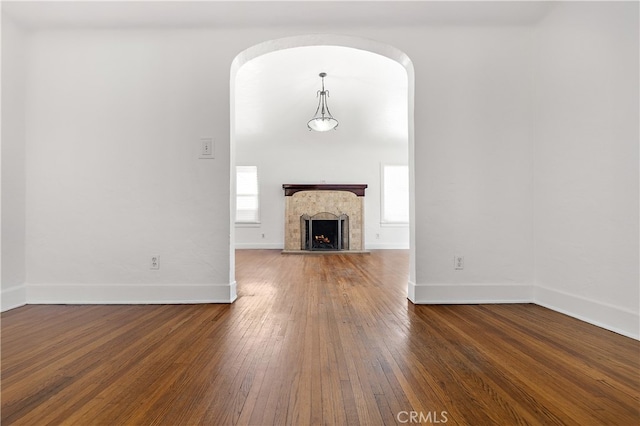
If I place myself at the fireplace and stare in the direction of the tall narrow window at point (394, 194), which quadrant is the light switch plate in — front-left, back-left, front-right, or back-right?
back-right

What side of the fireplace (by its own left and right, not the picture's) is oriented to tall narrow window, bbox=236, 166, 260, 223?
right

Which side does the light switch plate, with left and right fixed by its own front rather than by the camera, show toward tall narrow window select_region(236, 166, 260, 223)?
back

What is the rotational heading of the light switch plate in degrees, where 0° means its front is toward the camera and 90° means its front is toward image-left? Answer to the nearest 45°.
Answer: approximately 0°

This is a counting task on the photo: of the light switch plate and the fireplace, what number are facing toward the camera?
2

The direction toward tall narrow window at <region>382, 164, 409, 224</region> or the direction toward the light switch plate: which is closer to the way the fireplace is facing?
the light switch plate

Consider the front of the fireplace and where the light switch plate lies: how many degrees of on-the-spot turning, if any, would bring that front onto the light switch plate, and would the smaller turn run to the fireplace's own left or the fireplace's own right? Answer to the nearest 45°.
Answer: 0° — it already faces it

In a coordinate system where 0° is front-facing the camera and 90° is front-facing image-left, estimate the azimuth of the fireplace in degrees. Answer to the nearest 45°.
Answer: approximately 0°
